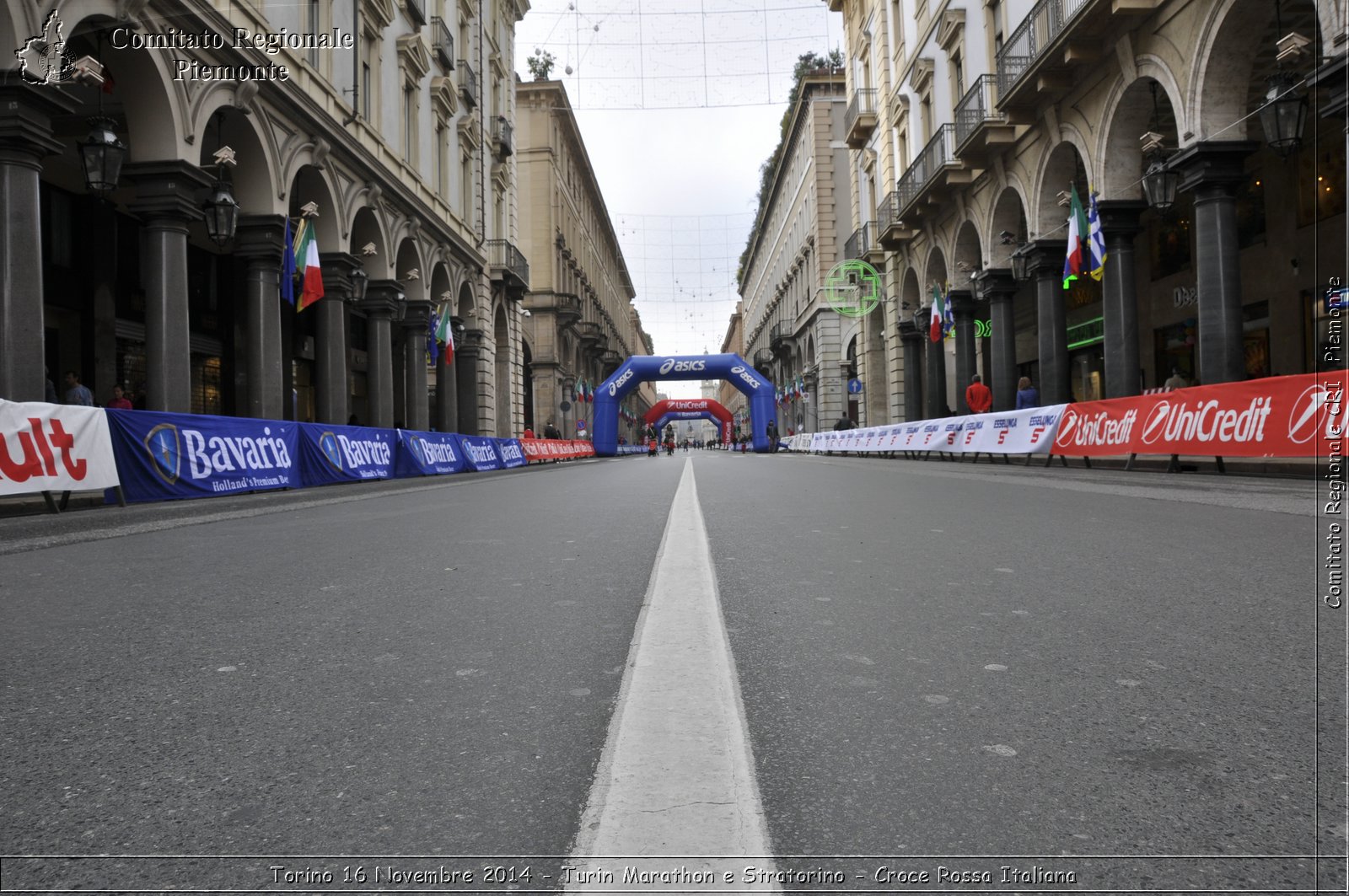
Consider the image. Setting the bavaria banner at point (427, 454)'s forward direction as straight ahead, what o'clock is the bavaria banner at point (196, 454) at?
the bavaria banner at point (196, 454) is roughly at 2 o'clock from the bavaria banner at point (427, 454).

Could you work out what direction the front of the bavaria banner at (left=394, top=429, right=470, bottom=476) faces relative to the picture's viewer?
facing the viewer and to the right of the viewer

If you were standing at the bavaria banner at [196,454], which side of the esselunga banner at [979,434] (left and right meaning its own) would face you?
front

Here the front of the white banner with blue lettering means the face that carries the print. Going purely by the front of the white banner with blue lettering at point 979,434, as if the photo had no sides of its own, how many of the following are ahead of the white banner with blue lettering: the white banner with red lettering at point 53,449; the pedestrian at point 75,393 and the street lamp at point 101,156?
3

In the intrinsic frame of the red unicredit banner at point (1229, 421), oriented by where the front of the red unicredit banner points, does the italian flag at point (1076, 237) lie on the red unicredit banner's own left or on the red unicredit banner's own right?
on the red unicredit banner's own right

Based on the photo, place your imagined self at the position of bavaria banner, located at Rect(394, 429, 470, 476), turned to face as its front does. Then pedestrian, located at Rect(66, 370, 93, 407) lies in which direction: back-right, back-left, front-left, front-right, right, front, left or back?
right

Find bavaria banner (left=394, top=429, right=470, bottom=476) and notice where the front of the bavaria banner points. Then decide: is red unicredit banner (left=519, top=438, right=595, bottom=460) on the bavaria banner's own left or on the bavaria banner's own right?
on the bavaria banner's own left

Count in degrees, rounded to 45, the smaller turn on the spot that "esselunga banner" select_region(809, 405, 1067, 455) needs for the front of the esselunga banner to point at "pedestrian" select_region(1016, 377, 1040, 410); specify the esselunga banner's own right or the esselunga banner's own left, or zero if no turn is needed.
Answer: approximately 90° to the esselunga banner's own left

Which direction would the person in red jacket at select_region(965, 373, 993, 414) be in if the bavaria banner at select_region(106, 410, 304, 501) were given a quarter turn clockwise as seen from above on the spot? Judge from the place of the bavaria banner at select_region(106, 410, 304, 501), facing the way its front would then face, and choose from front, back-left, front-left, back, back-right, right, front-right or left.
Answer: back-left

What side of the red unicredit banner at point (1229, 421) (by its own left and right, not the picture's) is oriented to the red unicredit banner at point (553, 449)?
right

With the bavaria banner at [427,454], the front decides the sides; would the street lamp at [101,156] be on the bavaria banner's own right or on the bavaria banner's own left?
on the bavaria banner's own right

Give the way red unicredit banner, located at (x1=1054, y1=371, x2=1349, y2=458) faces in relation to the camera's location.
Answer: facing the viewer and to the left of the viewer

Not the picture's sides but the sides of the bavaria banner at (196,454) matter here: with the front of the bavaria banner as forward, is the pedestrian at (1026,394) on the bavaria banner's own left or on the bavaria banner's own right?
on the bavaria banner's own left

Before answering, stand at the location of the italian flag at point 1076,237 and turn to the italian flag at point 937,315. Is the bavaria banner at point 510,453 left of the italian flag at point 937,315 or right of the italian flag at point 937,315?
left

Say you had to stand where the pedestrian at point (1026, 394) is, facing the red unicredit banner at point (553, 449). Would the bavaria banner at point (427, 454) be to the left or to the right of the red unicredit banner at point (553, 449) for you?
left
